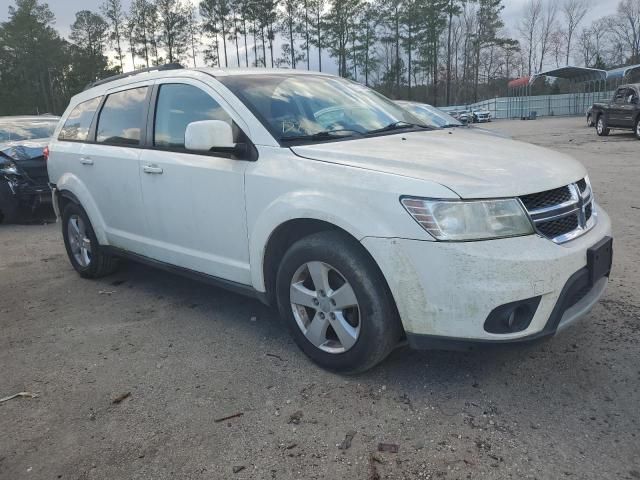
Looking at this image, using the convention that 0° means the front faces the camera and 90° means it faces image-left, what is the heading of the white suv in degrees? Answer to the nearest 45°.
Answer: approximately 315°

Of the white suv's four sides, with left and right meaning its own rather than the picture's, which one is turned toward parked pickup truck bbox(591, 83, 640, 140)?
left

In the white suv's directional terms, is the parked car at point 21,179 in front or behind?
behind

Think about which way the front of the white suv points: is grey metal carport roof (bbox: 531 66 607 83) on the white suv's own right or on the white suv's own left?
on the white suv's own left

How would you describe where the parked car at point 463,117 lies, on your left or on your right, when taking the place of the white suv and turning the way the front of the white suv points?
on your left

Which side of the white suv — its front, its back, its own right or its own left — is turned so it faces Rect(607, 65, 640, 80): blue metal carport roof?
left

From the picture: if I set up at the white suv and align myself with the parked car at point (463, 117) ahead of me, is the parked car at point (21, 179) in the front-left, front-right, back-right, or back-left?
front-left
